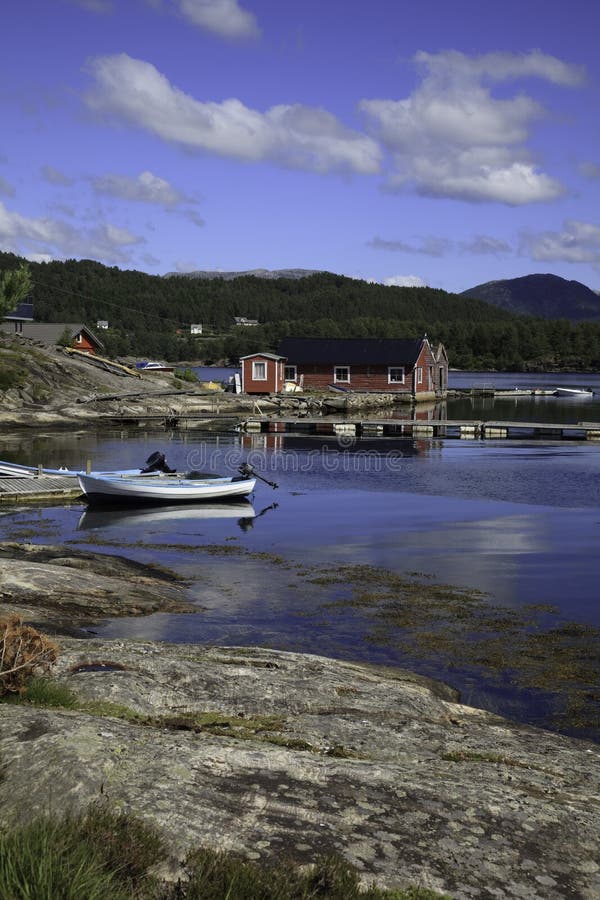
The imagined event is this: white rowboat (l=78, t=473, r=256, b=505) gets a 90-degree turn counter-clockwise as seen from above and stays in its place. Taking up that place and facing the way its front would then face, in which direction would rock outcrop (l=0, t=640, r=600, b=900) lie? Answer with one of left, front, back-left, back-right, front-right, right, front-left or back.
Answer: front

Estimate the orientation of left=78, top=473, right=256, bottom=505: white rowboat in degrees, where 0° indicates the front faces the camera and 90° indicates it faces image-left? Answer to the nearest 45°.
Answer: approximately 90°

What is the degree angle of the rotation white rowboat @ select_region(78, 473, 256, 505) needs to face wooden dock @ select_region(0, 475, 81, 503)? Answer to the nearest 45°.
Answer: approximately 45° to its right
